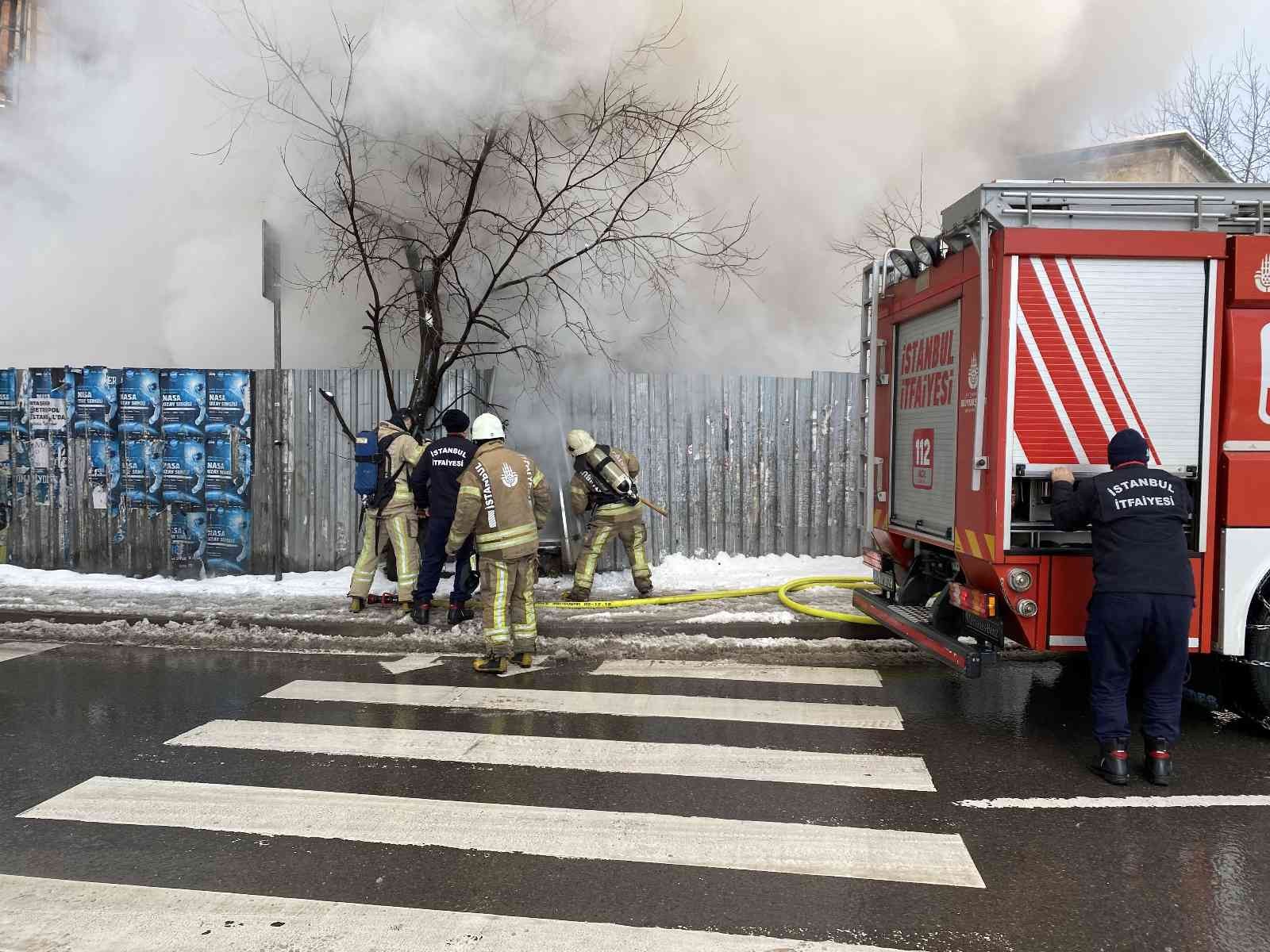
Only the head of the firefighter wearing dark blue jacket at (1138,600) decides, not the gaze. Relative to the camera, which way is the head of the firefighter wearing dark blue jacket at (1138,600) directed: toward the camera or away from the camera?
away from the camera

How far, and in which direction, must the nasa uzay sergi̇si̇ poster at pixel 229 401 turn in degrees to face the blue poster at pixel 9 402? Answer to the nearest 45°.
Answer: approximately 135° to its right

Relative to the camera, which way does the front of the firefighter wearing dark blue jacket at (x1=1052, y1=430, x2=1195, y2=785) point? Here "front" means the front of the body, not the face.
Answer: away from the camera

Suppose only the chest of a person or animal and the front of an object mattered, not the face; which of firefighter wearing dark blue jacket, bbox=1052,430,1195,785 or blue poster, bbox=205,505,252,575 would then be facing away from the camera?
the firefighter wearing dark blue jacket

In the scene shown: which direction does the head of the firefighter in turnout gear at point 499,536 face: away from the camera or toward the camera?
away from the camera

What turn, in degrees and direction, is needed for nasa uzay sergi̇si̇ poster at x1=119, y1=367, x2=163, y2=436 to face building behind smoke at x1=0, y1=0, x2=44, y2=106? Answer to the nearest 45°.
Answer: approximately 180°

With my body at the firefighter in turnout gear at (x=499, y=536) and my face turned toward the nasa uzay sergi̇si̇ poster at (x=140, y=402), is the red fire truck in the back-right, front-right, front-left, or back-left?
back-right
